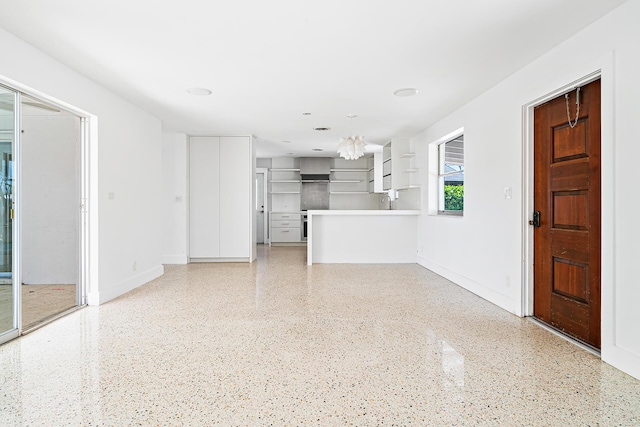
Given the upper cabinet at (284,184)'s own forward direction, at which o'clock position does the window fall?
The window is roughly at 11 o'clock from the upper cabinet.

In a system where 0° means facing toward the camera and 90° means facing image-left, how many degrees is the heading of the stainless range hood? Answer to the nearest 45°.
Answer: approximately 0°

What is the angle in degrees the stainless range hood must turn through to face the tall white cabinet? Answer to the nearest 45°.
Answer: approximately 45° to its right

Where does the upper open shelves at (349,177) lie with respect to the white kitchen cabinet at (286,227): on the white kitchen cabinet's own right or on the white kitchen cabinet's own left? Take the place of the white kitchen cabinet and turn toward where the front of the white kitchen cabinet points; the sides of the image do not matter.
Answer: on the white kitchen cabinet's own left

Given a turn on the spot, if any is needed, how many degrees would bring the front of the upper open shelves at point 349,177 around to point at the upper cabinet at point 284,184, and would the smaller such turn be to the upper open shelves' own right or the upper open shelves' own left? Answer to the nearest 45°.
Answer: approximately 90° to the upper open shelves' own right
